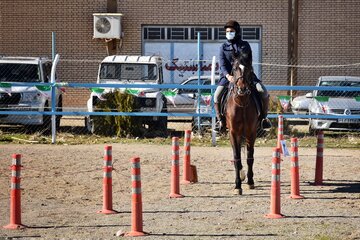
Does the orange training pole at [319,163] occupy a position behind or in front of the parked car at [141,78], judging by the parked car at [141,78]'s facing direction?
in front

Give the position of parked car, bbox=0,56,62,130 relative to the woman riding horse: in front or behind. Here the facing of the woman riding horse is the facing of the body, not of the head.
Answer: behind

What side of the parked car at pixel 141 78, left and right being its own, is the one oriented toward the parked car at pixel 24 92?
right

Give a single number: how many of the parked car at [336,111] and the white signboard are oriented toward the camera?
2

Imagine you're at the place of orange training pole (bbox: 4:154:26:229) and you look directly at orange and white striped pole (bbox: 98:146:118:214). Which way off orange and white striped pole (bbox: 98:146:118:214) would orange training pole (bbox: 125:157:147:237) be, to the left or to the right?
right

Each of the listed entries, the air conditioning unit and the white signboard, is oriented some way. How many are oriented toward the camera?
2

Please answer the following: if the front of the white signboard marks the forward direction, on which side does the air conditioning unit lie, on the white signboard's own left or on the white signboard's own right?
on the white signboard's own right

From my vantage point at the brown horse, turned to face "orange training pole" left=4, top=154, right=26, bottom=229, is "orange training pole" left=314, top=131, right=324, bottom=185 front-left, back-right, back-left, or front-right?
back-left
